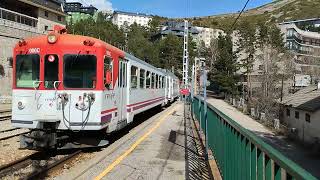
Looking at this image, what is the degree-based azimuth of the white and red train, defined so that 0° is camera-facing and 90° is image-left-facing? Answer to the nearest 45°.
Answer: approximately 45°

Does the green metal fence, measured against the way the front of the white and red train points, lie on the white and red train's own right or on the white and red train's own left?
on the white and red train's own left
